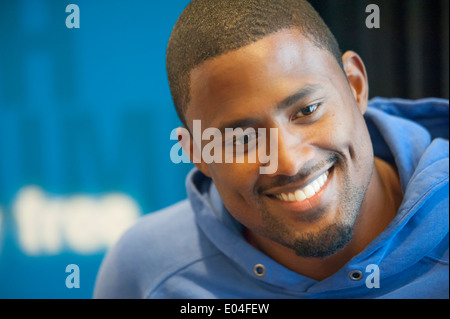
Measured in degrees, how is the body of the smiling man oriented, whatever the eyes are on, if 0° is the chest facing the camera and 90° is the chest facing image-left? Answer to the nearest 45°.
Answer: approximately 0°
